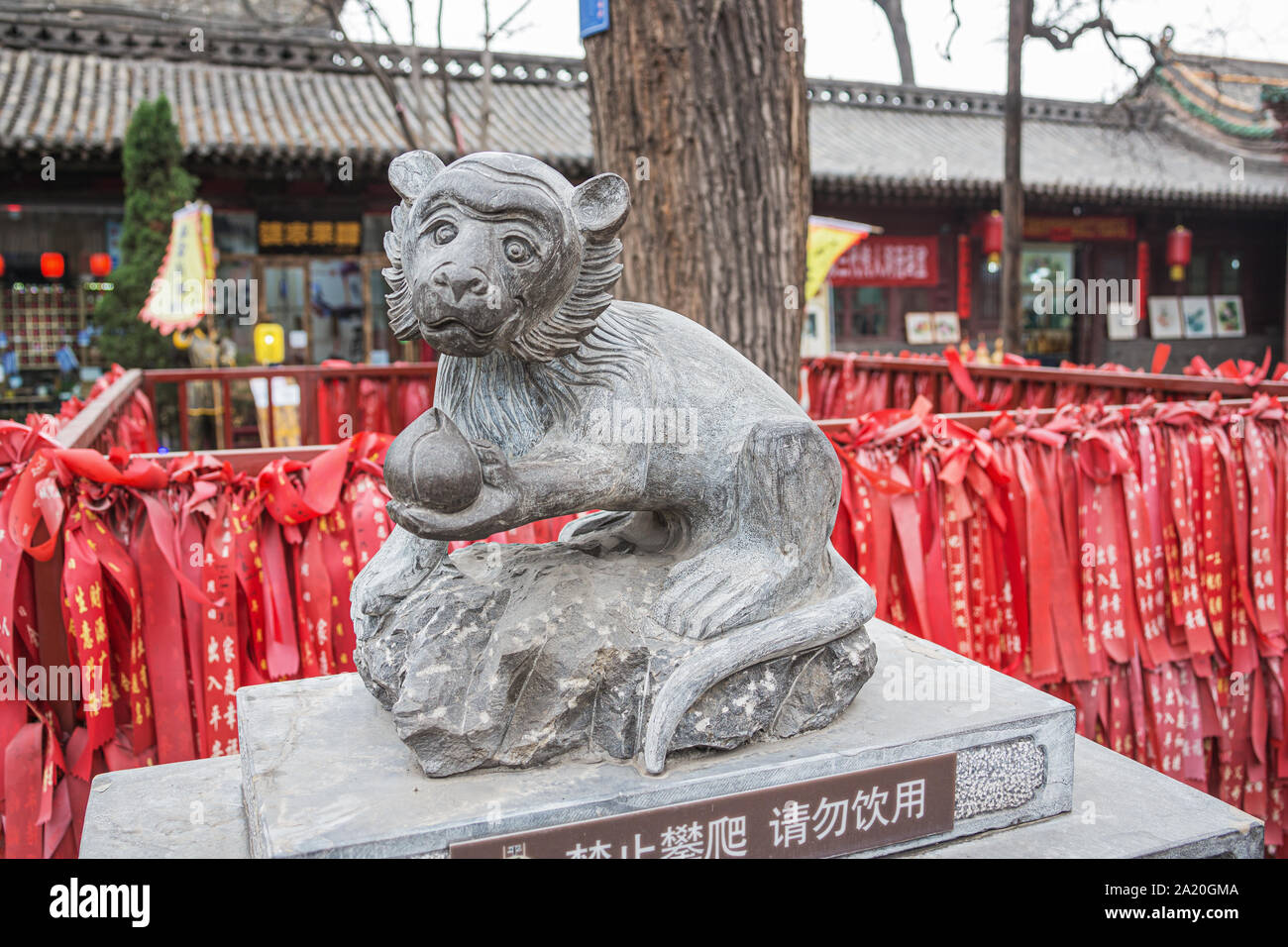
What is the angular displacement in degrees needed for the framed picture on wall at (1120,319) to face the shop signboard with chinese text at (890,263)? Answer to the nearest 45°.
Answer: approximately 45° to its right

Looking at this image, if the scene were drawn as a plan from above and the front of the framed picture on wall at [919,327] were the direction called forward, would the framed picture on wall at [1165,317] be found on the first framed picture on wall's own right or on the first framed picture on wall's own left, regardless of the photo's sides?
on the first framed picture on wall's own left

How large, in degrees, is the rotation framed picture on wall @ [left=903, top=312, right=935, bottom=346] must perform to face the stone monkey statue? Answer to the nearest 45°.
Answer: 0° — it already faces it

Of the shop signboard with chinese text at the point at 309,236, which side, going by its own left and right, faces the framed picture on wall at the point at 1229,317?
left

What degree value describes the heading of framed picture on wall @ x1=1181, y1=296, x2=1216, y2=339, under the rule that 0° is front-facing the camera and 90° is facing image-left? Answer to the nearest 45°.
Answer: approximately 0°

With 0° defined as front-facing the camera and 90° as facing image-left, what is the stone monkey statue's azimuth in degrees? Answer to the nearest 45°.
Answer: approximately 45°

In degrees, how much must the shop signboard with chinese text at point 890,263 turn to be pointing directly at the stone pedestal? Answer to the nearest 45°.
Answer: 0° — it already faces it
